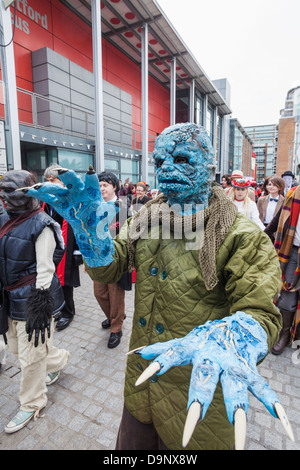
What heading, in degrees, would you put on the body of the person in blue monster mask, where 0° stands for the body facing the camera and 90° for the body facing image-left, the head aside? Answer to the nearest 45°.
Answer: approximately 45°

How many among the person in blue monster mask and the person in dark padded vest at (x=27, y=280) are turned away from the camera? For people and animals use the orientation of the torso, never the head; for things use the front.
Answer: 0

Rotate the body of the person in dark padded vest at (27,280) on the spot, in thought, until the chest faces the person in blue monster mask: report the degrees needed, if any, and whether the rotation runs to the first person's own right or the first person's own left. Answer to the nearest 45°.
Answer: approximately 90° to the first person's own left

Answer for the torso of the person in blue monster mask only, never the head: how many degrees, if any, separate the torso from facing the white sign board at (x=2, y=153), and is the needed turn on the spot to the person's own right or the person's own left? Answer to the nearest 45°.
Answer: approximately 90° to the person's own right

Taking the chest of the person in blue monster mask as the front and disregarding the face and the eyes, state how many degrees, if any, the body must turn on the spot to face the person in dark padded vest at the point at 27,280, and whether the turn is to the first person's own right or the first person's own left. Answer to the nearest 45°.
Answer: approximately 90° to the first person's own right

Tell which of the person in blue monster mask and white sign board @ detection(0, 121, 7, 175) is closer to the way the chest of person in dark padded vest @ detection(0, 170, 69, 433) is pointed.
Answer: the person in blue monster mask
